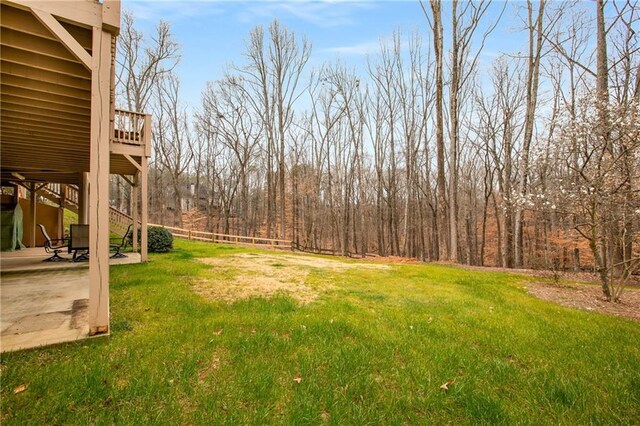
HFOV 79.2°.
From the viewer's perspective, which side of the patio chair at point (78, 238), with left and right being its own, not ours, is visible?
back

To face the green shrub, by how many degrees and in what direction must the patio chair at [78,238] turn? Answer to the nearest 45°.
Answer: approximately 45° to its right

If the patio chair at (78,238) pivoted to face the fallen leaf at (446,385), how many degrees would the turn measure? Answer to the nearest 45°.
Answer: approximately 180°

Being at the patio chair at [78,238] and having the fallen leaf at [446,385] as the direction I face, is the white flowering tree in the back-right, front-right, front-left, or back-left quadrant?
front-left

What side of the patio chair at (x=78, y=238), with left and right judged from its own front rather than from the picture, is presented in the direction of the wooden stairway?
front
